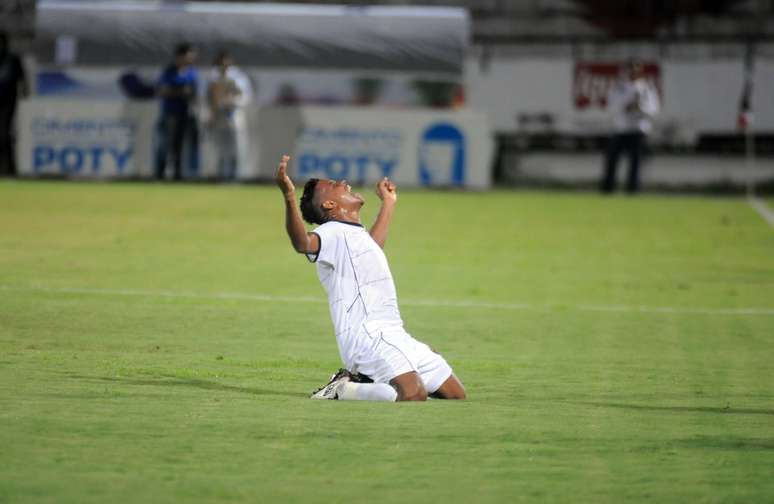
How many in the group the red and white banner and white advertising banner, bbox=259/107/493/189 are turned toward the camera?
2

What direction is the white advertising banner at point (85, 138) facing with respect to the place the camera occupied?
facing the viewer

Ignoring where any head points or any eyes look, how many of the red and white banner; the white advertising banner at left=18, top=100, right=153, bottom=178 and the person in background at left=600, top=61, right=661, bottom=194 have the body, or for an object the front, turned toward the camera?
3

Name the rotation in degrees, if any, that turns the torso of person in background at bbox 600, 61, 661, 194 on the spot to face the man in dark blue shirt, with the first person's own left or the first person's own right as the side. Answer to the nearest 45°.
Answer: approximately 90° to the first person's own right

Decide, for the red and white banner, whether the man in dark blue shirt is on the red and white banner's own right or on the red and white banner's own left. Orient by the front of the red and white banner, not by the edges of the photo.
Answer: on the red and white banner's own right

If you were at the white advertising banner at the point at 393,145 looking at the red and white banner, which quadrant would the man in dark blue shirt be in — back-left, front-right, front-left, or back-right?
back-left

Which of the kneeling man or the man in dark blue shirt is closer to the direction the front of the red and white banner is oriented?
the kneeling man

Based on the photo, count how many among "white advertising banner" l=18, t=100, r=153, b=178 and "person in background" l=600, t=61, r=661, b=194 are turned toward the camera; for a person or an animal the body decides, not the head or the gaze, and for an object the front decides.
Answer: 2

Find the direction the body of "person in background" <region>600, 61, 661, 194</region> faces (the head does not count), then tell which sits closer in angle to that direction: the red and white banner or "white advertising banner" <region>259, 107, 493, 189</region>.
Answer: the white advertising banner

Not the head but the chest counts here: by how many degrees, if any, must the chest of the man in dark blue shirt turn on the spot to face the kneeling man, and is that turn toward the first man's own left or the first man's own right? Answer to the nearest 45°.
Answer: approximately 45° to the first man's own right

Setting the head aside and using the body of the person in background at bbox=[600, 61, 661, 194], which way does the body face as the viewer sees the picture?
toward the camera

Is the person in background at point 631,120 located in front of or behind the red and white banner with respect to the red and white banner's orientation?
in front

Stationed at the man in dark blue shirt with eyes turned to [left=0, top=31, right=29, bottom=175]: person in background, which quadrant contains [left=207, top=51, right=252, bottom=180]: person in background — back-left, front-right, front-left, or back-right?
back-right

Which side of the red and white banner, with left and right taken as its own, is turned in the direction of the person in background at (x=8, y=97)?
right

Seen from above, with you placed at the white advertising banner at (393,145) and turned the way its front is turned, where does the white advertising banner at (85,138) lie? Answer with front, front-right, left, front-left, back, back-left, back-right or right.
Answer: right

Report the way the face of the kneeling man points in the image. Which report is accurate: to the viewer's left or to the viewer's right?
to the viewer's right

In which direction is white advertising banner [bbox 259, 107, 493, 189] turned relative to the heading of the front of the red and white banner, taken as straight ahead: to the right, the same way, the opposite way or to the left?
the same way
